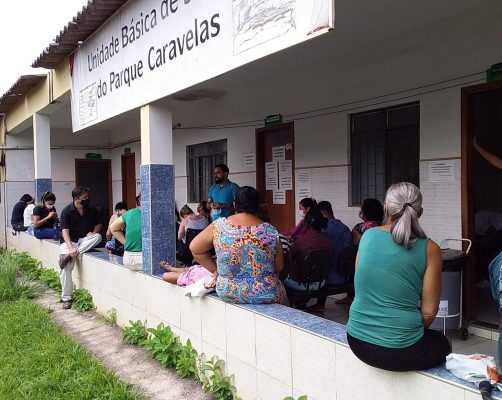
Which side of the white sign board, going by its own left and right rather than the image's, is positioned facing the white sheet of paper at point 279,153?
back

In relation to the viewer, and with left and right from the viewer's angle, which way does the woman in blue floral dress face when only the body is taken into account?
facing away from the viewer

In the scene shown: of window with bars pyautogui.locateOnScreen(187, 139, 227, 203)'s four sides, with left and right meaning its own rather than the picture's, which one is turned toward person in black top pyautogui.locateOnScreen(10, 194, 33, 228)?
right

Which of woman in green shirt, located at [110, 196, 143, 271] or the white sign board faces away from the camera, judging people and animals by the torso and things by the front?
the woman in green shirt

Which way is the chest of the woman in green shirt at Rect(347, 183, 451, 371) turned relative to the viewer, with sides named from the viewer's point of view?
facing away from the viewer and to the right of the viewer

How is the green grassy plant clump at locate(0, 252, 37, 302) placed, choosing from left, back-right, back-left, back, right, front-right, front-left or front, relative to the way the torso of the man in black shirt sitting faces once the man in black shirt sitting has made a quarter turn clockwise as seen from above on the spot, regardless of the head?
front-right

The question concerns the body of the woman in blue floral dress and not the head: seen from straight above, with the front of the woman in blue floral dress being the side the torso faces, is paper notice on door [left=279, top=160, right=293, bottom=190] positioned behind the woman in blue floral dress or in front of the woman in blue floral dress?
in front

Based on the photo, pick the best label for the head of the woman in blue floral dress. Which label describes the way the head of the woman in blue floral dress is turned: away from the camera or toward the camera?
away from the camera

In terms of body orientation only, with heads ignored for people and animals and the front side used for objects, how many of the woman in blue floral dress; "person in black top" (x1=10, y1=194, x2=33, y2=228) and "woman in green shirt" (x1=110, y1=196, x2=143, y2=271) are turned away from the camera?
2

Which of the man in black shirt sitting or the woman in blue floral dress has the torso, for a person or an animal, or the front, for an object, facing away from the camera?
the woman in blue floral dress

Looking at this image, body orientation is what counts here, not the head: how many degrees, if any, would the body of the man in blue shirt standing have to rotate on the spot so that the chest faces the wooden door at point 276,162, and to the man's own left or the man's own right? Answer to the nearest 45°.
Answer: approximately 180°

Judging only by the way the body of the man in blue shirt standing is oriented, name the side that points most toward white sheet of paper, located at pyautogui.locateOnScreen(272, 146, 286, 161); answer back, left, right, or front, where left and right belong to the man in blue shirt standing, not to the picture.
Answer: back

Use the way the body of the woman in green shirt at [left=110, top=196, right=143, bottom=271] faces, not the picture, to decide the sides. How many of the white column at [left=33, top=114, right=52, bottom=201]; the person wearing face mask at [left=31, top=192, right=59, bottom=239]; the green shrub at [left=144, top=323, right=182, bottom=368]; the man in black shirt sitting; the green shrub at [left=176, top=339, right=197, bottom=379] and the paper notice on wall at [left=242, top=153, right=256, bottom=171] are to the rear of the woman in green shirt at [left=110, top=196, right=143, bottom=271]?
2

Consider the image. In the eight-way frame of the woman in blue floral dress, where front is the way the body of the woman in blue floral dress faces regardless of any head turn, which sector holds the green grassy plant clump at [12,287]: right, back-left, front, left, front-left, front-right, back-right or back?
front-left
